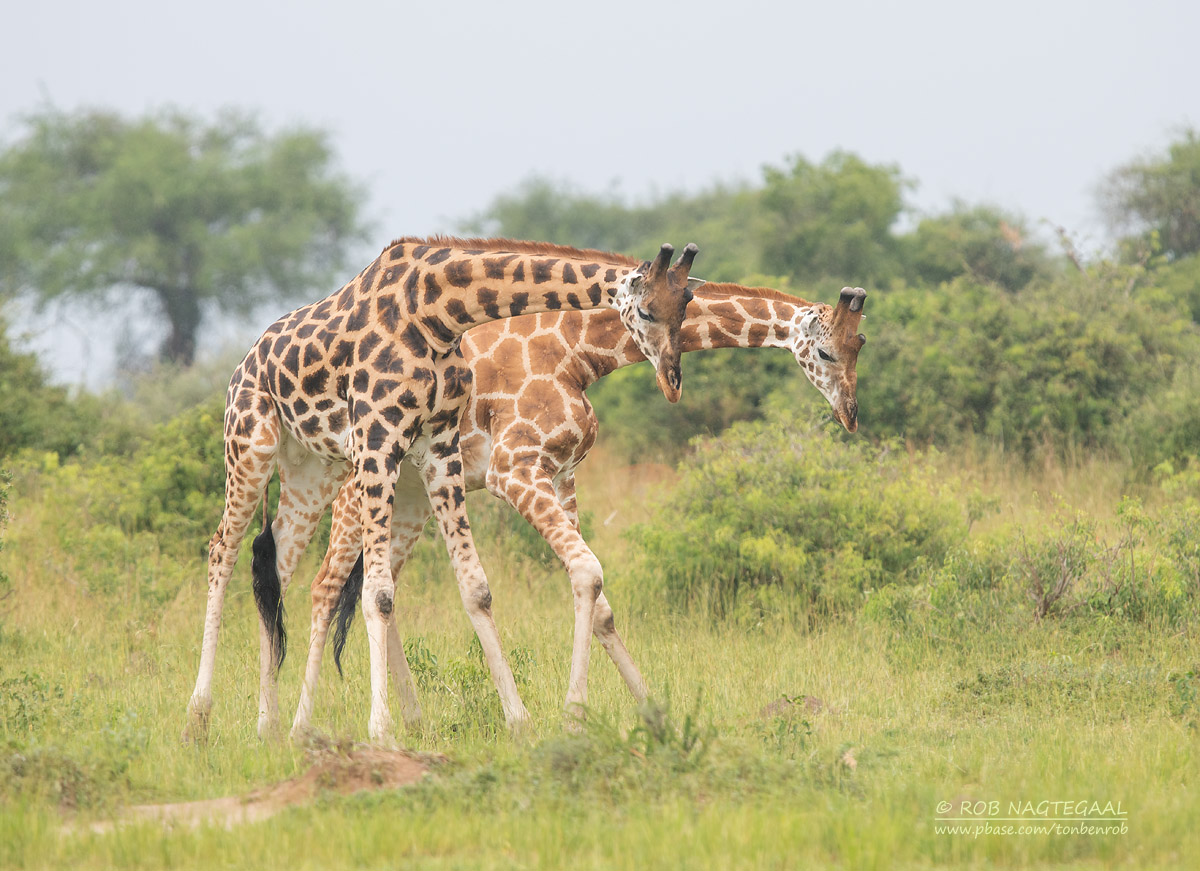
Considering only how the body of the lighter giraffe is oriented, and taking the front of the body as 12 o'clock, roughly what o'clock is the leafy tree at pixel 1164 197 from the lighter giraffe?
The leafy tree is roughly at 10 o'clock from the lighter giraffe.

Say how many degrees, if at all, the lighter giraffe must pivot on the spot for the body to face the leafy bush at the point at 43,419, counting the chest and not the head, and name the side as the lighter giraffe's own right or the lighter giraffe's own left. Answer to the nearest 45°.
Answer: approximately 135° to the lighter giraffe's own left

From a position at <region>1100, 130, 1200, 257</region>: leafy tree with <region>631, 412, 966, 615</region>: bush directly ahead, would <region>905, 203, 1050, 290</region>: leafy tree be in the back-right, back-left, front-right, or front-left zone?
front-right

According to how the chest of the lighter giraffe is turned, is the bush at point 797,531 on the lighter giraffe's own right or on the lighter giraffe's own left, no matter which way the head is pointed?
on the lighter giraffe's own left

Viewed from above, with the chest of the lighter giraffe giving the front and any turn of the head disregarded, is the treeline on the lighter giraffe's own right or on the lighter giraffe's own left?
on the lighter giraffe's own left

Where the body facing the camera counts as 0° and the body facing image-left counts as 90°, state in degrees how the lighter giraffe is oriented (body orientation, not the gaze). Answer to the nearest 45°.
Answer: approximately 270°

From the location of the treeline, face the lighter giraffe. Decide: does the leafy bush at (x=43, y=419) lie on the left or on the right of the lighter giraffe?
right
